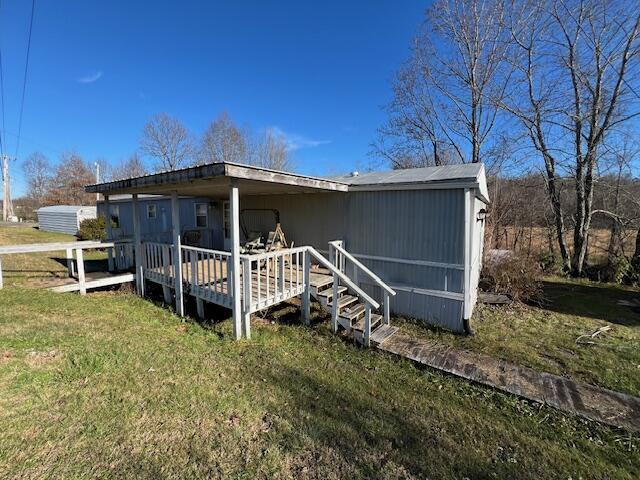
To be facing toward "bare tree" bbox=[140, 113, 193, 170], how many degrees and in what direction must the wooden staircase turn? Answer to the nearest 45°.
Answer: approximately 180°

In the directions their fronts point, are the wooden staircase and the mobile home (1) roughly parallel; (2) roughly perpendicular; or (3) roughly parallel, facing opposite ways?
roughly perpendicular

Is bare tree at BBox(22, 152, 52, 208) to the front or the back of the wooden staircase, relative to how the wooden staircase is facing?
to the back

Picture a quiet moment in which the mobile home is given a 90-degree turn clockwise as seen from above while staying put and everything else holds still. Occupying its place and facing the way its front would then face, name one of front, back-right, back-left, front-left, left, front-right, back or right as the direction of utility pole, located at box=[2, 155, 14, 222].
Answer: front

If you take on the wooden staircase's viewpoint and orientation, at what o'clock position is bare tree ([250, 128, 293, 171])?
The bare tree is roughly at 7 o'clock from the wooden staircase.

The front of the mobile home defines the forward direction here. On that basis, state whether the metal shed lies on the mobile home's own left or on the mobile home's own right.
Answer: on the mobile home's own right

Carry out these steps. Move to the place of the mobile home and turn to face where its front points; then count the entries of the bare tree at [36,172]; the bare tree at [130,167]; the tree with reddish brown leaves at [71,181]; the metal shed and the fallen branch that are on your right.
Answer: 4

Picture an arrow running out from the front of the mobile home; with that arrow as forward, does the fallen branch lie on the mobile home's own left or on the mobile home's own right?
on the mobile home's own left

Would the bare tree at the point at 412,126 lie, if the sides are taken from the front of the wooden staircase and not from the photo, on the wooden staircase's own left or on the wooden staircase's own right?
on the wooden staircase's own left

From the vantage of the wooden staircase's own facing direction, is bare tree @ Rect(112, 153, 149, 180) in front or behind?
behind

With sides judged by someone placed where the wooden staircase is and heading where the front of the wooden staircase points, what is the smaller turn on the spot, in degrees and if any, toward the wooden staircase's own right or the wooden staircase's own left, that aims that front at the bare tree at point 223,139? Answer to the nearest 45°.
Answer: approximately 180°

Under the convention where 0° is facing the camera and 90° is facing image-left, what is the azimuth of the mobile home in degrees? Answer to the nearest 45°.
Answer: approximately 45°

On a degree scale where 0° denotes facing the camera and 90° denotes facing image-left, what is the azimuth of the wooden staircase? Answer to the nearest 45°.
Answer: approximately 315°
